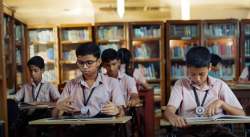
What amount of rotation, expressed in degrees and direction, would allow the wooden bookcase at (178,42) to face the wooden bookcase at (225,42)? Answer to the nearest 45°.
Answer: approximately 90° to its left

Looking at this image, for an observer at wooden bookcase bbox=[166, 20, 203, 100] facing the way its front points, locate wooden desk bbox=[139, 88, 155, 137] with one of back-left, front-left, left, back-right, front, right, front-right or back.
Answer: front

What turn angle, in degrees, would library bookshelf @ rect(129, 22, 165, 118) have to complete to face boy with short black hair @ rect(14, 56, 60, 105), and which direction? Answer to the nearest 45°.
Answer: approximately 45° to its right

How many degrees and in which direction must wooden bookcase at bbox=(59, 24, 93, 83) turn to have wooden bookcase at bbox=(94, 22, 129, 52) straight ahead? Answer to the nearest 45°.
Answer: approximately 90° to its left

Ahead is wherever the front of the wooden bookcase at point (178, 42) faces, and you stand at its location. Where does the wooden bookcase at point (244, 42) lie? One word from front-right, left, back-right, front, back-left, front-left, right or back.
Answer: left

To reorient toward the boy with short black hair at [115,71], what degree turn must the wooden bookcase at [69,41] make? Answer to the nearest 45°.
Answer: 0° — it already faces them

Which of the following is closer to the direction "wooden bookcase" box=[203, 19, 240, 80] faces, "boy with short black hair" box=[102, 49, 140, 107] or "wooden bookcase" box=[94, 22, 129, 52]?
the boy with short black hair

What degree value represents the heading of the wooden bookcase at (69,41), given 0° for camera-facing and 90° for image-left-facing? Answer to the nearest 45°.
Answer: approximately 0°

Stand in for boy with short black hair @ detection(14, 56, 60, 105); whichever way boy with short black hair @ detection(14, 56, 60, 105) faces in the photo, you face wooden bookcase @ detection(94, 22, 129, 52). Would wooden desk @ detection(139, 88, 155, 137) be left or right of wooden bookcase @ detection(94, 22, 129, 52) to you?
right

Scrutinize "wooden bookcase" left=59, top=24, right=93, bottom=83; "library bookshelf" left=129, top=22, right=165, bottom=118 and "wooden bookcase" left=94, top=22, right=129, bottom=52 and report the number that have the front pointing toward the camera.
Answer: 3

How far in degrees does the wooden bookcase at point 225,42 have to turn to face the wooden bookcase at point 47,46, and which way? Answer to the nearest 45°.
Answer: approximately 90° to its right

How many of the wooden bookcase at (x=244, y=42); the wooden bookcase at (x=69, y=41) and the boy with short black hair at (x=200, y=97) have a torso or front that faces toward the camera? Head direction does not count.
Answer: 3

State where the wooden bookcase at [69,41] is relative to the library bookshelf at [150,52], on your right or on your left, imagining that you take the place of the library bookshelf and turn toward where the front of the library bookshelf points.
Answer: on your right

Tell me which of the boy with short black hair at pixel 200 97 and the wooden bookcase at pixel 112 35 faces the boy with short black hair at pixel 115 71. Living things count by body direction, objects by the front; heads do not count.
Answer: the wooden bookcase

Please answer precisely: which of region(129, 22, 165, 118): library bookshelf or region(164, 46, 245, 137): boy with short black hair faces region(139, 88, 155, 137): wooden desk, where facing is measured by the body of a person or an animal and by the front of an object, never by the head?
the library bookshelf

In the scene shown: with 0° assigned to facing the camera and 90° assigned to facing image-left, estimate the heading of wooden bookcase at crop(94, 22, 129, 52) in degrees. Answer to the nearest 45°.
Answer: approximately 0°

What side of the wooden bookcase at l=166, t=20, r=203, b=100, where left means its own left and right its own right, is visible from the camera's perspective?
front
